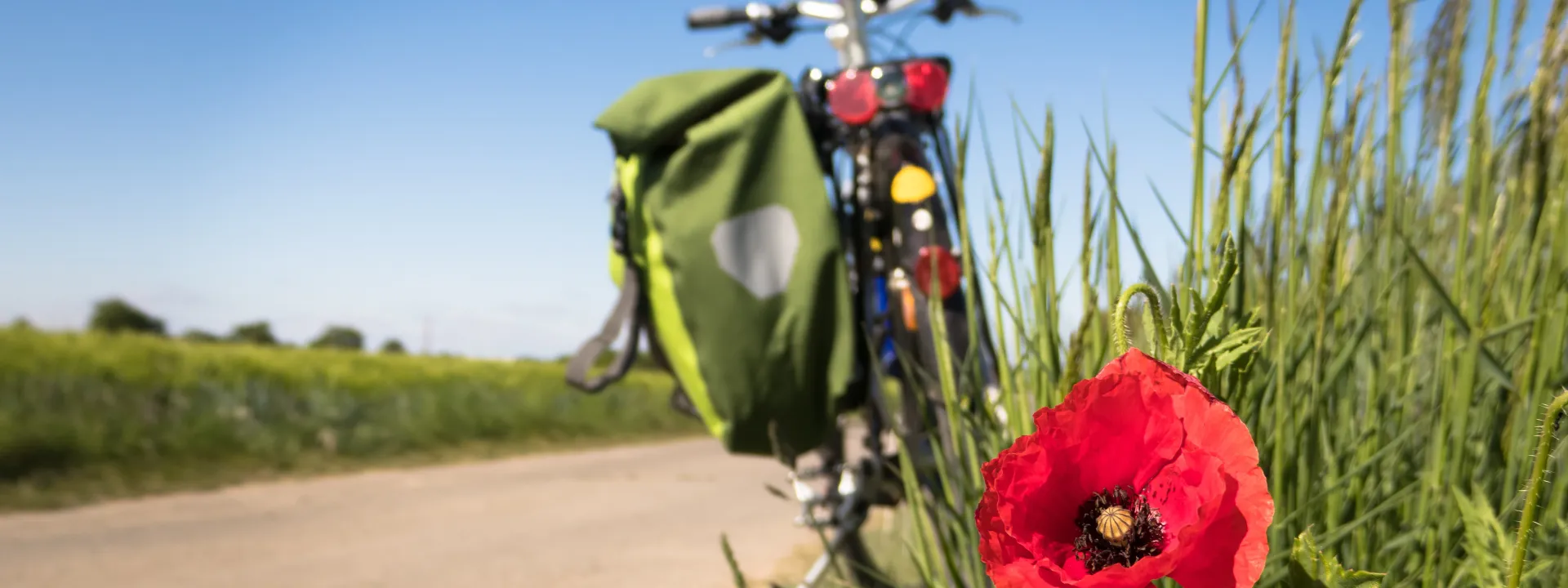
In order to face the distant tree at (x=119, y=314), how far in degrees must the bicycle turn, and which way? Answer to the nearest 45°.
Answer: approximately 45° to its left

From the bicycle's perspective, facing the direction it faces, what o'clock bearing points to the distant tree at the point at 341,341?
The distant tree is roughly at 11 o'clock from the bicycle.

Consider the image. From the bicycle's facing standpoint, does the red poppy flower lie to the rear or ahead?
to the rear

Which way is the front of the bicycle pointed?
away from the camera

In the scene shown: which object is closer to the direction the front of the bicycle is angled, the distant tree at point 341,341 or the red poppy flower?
the distant tree
